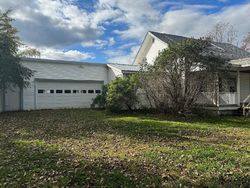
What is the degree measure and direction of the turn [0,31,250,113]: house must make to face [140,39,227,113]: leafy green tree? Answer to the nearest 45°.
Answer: approximately 45° to its left

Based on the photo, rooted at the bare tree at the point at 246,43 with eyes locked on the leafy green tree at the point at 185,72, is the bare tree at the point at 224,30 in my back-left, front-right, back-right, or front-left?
front-right

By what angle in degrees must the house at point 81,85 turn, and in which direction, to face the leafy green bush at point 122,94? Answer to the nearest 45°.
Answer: approximately 45° to its left

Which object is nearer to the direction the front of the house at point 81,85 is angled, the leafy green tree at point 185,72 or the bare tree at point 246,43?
the leafy green tree

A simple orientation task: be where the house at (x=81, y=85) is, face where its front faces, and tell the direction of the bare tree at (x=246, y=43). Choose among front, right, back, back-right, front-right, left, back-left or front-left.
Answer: back-left

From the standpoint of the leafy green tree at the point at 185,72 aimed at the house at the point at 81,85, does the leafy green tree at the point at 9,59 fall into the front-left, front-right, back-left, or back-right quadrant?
front-left

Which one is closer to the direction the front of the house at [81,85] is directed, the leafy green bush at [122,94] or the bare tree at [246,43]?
the leafy green bush

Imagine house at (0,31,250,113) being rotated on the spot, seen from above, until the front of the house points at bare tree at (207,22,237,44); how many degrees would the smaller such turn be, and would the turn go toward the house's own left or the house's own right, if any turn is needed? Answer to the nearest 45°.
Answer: approximately 135° to the house's own left

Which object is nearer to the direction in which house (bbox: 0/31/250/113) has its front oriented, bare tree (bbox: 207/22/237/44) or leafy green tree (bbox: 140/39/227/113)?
the leafy green tree

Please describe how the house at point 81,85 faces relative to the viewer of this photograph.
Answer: facing the viewer
